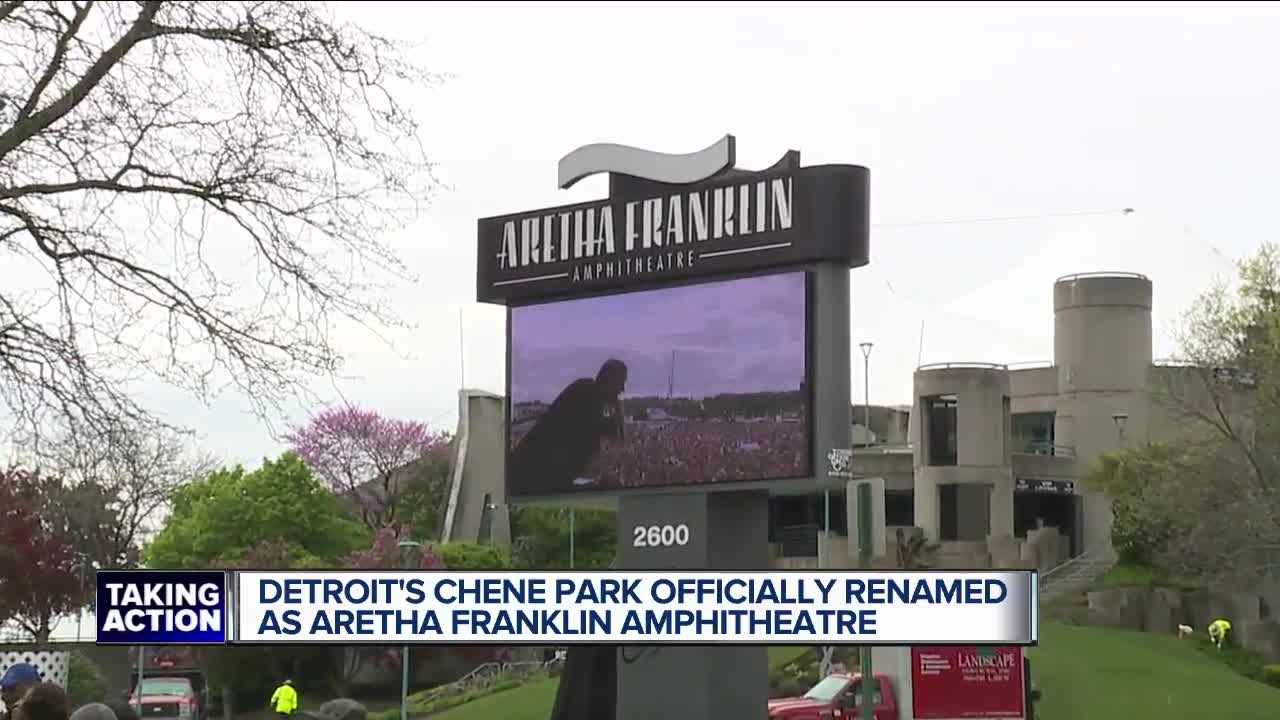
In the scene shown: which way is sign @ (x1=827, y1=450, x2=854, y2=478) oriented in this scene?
toward the camera

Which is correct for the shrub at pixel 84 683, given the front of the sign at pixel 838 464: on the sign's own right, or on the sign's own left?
on the sign's own right

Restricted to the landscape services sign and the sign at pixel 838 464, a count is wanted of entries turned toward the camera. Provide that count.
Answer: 2

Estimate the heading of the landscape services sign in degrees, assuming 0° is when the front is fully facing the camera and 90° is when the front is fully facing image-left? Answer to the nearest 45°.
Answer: approximately 0°

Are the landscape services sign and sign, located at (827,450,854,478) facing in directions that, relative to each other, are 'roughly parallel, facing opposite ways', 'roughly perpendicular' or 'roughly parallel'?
roughly parallel

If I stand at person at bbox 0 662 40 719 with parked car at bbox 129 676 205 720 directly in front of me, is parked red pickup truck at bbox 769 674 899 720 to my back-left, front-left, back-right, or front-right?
front-right

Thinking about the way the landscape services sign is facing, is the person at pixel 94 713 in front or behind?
in front
